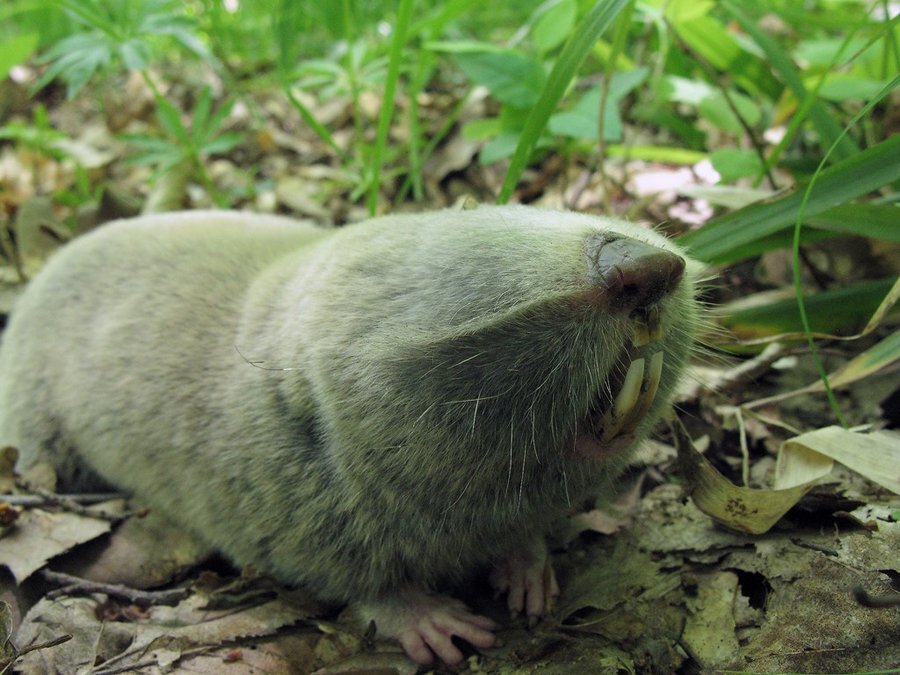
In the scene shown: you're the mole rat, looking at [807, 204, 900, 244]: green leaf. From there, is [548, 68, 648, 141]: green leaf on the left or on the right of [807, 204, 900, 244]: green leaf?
left

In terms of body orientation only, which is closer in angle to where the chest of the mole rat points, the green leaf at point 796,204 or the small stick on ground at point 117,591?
the green leaf

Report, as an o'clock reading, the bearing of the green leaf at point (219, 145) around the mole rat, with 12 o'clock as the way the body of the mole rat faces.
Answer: The green leaf is roughly at 7 o'clock from the mole rat.

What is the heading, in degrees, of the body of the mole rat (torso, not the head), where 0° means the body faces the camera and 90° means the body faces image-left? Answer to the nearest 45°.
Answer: approximately 315°

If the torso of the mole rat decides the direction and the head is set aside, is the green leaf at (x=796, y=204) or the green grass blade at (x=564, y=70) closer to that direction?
the green leaf

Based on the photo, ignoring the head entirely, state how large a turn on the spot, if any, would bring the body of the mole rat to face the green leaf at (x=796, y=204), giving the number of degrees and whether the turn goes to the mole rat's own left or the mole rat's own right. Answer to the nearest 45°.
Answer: approximately 45° to the mole rat's own left

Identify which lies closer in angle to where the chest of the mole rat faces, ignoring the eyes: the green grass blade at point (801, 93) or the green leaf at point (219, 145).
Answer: the green grass blade

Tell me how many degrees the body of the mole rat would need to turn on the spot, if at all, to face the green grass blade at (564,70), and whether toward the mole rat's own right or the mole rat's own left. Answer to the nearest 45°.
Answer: approximately 90° to the mole rat's own left

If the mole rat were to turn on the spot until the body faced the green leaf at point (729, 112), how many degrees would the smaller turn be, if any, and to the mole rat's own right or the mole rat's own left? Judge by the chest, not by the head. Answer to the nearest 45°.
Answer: approximately 90° to the mole rat's own left

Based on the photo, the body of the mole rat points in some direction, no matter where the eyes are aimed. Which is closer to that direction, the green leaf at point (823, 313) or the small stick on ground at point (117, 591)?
the green leaf

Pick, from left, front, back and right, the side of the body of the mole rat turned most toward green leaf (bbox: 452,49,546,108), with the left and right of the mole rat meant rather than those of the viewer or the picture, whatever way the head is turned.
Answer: left

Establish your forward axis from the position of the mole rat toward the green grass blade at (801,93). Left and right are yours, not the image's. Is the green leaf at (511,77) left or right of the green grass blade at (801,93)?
left
